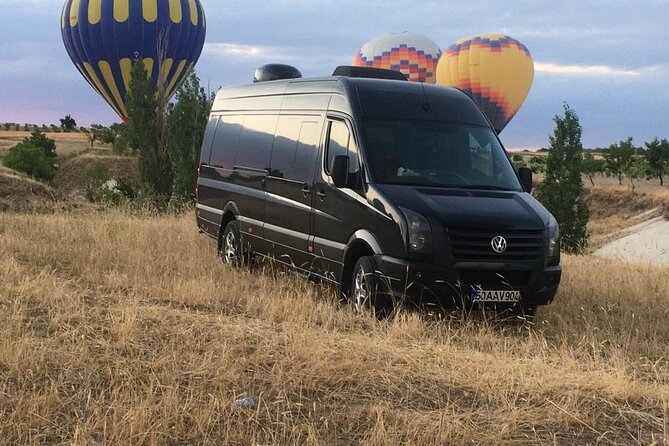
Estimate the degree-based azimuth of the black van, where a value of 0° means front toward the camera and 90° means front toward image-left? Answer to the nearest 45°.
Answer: approximately 315°

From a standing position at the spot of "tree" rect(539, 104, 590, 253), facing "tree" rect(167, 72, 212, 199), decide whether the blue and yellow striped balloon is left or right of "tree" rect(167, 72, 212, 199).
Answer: right

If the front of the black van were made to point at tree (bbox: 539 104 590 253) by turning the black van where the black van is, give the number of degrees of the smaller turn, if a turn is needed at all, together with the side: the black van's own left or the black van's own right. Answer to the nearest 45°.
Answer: approximately 135° to the black van's own left

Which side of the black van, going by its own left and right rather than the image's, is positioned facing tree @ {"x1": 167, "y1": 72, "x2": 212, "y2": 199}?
back

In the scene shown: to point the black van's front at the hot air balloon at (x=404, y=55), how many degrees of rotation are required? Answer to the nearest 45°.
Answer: approximately 135° to its left

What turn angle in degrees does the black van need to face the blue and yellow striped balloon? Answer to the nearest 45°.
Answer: approximately 180°

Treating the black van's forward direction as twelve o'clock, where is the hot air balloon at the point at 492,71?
The hot air balloon is roughly at 8 o'clock from the black van.

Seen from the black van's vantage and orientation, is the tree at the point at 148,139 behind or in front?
behind
